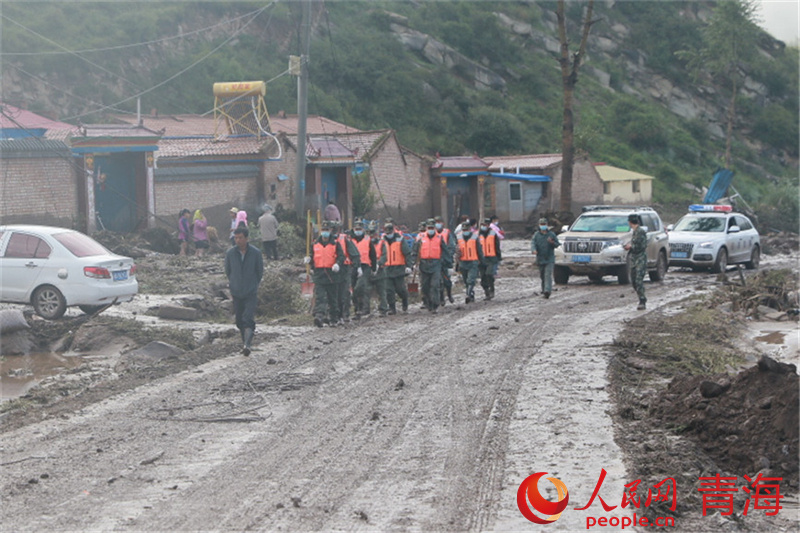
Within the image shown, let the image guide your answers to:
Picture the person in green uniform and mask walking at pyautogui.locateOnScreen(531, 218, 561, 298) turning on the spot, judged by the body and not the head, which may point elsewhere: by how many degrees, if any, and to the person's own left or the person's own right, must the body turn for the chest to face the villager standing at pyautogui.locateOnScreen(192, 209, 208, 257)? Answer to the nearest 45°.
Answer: approximately 135° to the person's own right

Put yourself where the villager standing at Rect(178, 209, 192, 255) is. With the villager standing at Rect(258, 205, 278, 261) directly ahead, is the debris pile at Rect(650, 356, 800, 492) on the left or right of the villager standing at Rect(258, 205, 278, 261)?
right

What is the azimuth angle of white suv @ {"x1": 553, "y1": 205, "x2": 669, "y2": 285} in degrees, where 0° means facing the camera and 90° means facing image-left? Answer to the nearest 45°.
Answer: approximately 45°

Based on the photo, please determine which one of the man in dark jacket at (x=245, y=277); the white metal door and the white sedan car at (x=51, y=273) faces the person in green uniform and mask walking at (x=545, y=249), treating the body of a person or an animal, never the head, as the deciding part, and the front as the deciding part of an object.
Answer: the white metal door

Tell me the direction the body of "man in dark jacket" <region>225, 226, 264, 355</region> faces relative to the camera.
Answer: toward the camera

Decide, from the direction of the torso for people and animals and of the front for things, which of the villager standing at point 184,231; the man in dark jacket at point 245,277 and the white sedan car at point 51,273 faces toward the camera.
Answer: the man in dark jacket

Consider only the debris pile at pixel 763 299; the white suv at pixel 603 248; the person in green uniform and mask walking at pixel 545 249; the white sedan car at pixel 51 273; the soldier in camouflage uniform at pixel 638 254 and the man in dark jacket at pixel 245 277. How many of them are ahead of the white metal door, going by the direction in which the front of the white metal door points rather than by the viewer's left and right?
6

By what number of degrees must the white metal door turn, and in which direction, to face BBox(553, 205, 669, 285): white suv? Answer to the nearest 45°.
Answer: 0° — it already faces it

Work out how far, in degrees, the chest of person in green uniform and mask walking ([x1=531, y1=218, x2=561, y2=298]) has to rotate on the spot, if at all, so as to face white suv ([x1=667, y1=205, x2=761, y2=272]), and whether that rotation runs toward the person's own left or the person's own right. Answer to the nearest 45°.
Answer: approximately 135° to the person's own left

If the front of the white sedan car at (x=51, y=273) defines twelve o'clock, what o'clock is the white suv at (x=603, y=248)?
The white suv is roughly at 4 o'clock from the white sedan car.

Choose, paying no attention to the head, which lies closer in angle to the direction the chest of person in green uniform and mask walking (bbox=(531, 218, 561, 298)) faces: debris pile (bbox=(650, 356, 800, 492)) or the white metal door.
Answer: the debris pile
